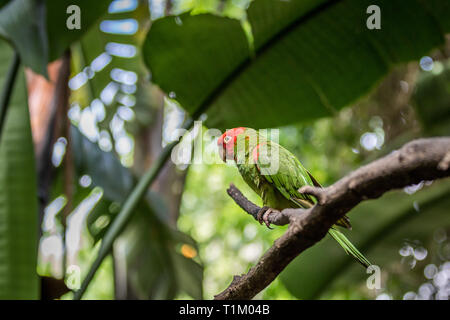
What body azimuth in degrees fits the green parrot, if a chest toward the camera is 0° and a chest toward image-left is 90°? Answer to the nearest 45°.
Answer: approximately 90°

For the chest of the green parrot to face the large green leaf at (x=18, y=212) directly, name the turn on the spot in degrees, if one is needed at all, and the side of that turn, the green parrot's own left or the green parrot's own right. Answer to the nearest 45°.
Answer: approximately 45° to the green parrot's own right
